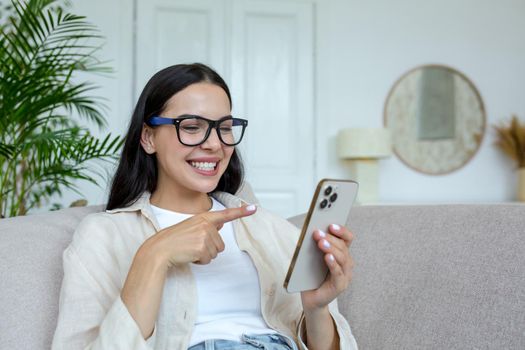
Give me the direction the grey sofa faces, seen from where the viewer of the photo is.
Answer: facing the viewer

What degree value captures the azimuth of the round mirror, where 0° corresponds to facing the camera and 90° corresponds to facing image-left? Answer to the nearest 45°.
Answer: approximately 0°

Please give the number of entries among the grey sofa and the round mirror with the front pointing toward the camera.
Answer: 2

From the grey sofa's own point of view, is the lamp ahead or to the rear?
to the rear

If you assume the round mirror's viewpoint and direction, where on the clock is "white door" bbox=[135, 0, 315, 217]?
The white door is roughly at 2 o'clock from the round mirror.

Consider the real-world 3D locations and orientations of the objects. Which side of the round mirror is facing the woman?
front

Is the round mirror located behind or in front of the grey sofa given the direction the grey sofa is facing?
behind

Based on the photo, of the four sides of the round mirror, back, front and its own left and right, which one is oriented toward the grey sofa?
front

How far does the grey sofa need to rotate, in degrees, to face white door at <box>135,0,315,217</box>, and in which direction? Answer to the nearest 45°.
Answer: approximately 180°

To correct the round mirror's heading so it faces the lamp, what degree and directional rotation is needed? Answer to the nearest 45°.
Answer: approximately 45° to its right
